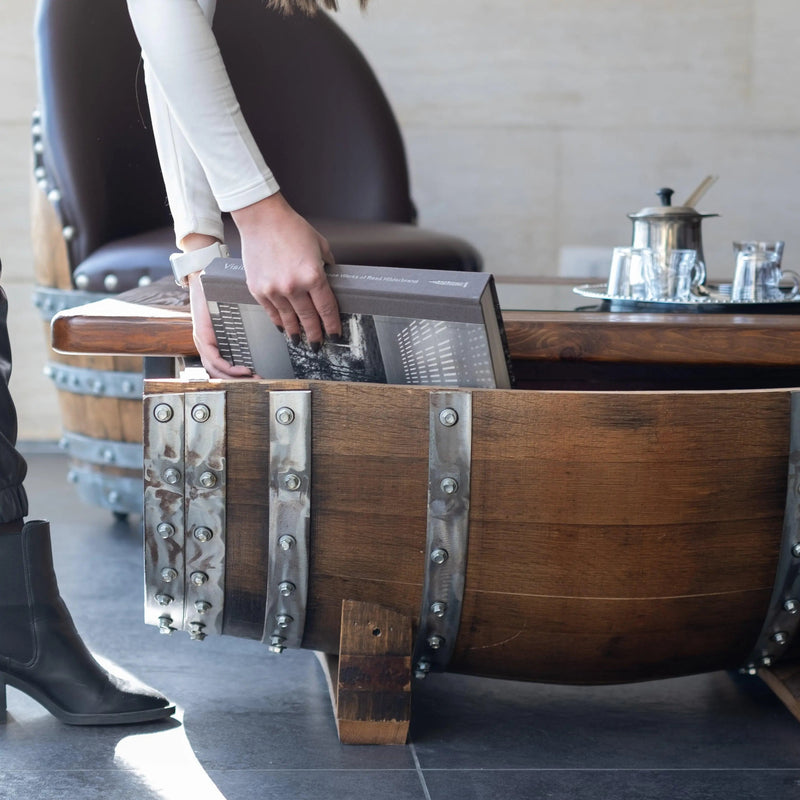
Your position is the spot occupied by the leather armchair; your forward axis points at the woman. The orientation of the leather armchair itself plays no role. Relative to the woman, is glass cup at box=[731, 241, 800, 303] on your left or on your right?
left

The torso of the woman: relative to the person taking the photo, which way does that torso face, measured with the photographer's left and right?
facing to the right of the viewer

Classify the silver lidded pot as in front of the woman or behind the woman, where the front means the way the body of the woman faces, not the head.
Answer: in front

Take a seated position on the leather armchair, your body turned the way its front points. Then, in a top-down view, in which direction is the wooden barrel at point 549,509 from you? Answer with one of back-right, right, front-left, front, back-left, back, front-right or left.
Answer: front-right

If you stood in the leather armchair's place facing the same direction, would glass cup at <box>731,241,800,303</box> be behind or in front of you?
in front

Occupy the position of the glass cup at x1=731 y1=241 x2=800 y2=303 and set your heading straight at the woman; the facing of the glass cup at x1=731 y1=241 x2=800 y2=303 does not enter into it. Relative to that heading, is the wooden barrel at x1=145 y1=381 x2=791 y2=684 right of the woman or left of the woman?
left
